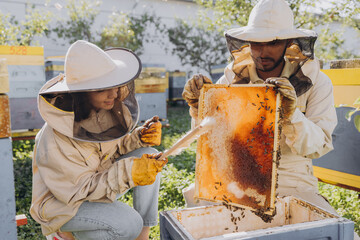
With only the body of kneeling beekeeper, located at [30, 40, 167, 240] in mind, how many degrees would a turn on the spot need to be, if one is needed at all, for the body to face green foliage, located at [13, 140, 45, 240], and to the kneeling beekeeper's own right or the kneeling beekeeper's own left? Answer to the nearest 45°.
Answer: approximately 135° to the kneeling beekeeper's own left

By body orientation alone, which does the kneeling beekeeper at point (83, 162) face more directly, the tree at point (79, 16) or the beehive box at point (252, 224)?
the beehive box

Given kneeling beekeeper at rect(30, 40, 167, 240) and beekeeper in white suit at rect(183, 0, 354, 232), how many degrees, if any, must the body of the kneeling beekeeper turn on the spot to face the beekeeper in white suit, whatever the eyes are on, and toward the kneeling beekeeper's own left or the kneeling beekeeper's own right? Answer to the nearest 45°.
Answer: approximately 45° to the kneeling beekeeper's own left

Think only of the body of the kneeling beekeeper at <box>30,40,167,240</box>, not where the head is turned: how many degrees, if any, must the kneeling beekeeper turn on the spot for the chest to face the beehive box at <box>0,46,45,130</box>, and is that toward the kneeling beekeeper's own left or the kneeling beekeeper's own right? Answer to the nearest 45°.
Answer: approximately 135° to the kneeling beekeeper's own left

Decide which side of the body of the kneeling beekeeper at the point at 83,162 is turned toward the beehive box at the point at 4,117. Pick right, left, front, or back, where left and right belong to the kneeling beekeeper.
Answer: back

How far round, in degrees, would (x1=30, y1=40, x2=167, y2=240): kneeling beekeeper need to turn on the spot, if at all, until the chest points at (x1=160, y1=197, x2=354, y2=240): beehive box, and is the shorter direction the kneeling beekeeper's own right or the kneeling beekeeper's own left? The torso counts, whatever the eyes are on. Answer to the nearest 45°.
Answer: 0° — they already face it

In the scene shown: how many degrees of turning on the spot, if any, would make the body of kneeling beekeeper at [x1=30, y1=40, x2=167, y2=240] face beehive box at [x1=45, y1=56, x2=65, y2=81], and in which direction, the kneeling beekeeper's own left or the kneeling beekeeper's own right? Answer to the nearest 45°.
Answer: approximately 135° to the kneeling beekeeper's own left

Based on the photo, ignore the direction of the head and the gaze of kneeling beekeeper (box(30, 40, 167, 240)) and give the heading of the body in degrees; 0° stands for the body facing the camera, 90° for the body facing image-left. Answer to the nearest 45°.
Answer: approximately 315°
